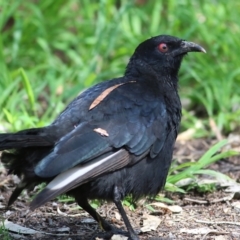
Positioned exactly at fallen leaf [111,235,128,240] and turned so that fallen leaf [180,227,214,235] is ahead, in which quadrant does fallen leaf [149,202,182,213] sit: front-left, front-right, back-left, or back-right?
front-left

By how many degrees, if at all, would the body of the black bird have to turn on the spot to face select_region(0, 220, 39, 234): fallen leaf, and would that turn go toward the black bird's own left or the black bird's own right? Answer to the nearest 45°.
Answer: approximately 180°

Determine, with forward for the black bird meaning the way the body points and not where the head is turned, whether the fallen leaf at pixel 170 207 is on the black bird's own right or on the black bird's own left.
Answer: on the black bird's own left

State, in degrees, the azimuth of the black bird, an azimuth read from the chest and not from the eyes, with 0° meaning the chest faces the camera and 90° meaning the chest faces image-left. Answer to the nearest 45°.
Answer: approximately 270°

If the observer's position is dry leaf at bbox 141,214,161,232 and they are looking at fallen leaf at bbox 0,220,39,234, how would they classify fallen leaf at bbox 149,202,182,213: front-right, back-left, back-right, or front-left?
back-right

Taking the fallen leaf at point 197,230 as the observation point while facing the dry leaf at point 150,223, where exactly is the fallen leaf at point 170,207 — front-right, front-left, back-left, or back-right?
front-right

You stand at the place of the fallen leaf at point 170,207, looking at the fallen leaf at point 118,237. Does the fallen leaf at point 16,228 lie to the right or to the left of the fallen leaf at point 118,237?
right
